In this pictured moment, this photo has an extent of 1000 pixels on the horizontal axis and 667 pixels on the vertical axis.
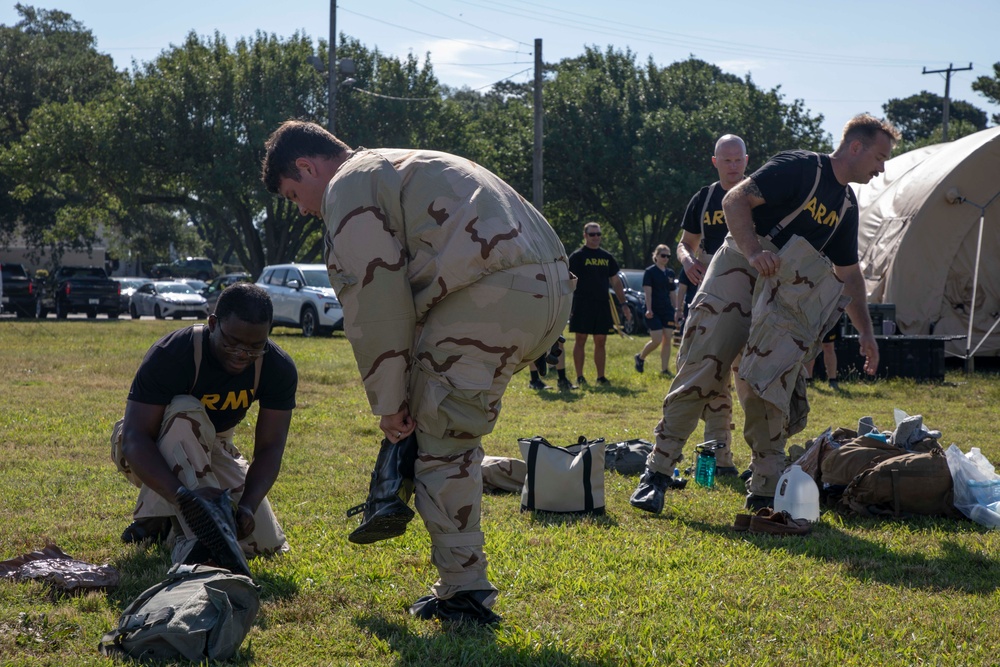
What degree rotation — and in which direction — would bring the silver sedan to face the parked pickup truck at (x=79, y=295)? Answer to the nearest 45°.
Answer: approximately 90° to its right

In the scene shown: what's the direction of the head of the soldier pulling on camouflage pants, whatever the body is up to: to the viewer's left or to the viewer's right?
to the viewer's right

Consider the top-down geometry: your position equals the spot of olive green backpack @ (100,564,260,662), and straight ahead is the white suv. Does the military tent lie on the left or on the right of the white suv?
right

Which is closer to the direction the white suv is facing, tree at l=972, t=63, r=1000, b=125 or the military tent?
the military tent

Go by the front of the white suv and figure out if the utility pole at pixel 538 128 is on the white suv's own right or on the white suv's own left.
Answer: on the white suv's own left

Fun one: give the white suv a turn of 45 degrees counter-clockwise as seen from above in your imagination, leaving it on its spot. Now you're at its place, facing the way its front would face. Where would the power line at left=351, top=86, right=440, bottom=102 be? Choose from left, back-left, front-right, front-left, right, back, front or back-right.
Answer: left

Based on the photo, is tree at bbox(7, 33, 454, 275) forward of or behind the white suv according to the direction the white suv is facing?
behind

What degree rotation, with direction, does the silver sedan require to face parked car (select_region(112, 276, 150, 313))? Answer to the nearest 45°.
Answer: approximately 135° to its left

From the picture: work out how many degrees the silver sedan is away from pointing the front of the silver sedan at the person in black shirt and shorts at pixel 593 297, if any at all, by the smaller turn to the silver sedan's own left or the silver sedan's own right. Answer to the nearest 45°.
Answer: approximately 45° to the silver sedan's own right
